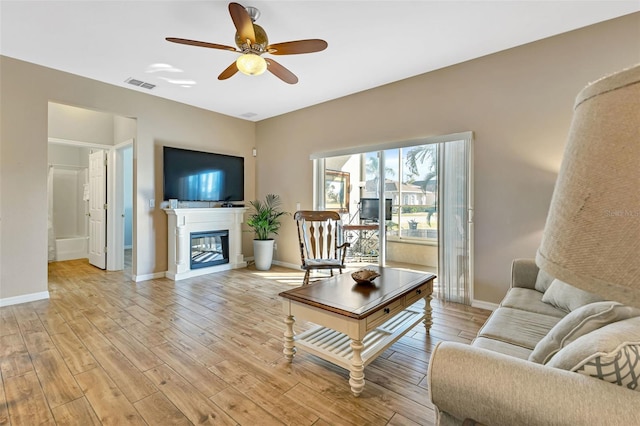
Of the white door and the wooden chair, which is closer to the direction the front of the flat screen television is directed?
the wooden chair

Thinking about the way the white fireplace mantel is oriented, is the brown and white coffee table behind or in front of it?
in front

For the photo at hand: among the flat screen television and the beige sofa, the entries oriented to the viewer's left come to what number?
1

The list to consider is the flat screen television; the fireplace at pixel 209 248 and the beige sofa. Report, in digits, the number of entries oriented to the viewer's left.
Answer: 1

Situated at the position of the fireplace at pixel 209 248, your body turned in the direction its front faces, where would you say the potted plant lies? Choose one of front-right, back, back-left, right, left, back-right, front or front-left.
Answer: front-left

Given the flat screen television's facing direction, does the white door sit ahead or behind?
behind

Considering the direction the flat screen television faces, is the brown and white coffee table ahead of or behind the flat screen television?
ahead

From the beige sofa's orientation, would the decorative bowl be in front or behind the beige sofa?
in front

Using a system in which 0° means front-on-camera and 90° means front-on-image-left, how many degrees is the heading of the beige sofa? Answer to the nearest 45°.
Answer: approximately 90°

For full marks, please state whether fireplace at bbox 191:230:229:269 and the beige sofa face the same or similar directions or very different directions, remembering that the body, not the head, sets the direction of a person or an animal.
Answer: very different directions

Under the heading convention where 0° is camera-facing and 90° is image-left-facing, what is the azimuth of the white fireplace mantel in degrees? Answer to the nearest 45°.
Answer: approximately 315°

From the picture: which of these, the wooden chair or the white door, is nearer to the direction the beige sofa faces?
the white door
